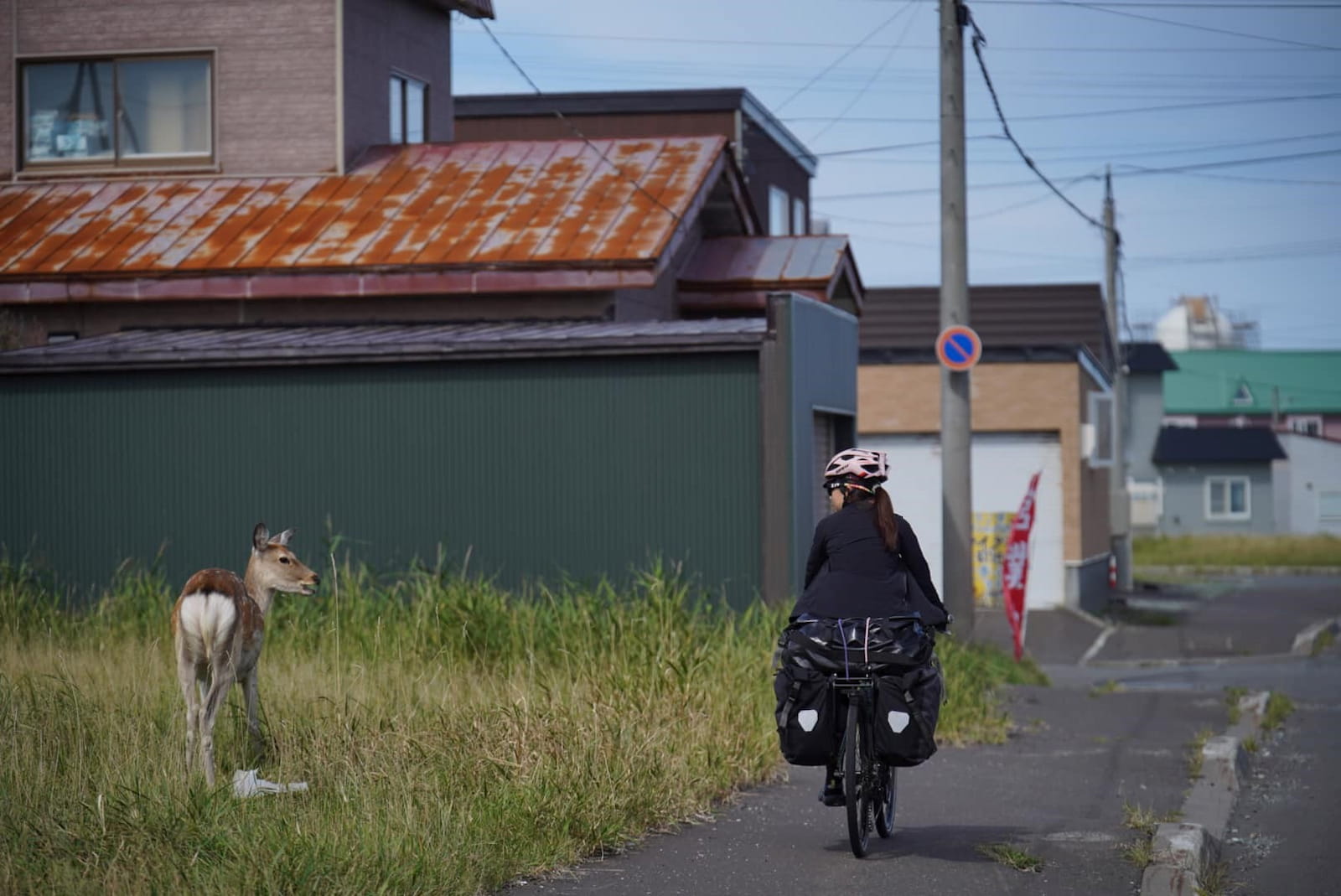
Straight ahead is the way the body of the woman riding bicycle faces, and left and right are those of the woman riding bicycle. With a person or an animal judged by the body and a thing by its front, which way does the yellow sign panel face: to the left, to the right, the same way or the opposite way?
the opposite way

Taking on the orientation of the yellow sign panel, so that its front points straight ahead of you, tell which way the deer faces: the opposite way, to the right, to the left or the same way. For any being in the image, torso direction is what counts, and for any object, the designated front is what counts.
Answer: the opposite way

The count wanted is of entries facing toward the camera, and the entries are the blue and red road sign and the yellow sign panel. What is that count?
2

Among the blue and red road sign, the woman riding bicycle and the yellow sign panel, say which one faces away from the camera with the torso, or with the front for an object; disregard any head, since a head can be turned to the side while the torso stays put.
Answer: the woman riding bicycle

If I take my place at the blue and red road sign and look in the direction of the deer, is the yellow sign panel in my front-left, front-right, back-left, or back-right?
back-right

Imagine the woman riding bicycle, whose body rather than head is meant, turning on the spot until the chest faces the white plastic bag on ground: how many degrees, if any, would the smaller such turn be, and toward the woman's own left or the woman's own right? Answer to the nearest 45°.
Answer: approximately 90° to the woman's own left

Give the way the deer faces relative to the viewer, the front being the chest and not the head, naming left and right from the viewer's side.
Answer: facing away from the viewer and to the right of the viewer

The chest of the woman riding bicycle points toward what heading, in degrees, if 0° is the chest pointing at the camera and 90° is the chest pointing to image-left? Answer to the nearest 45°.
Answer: approximately 180°

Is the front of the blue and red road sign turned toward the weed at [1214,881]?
yes

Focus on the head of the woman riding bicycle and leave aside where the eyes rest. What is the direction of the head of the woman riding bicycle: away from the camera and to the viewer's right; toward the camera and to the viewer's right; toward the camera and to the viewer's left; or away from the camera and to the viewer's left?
away from the camera and to the viewer's left

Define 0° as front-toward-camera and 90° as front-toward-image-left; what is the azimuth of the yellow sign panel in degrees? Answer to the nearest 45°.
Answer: approximately 0°

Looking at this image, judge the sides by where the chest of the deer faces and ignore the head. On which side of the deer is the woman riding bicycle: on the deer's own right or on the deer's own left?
on the deer's own right

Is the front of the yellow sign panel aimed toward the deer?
yes
